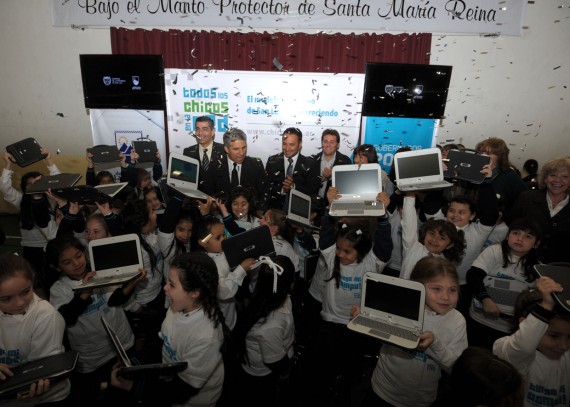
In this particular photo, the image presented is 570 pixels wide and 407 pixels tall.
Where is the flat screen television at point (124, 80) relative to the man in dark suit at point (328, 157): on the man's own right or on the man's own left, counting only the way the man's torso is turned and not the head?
on the man's own right

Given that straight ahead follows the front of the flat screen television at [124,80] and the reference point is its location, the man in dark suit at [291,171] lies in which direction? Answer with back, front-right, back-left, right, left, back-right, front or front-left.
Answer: front-left

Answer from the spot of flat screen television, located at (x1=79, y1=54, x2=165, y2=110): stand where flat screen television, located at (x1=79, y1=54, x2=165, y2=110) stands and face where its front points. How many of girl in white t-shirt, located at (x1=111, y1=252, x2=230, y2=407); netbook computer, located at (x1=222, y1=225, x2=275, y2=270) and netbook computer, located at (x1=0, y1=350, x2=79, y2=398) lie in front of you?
3

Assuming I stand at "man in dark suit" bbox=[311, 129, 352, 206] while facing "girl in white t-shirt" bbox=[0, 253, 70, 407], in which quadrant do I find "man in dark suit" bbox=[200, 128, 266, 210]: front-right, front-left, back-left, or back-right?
front-right

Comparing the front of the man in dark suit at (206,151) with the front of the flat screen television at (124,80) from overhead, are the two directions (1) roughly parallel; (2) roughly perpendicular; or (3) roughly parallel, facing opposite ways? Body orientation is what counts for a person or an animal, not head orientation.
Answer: roughly parallel

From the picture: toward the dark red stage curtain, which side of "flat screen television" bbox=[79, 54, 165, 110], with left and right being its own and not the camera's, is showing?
left

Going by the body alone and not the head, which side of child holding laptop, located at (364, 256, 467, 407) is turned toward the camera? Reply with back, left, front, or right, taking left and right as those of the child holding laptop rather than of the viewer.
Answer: front

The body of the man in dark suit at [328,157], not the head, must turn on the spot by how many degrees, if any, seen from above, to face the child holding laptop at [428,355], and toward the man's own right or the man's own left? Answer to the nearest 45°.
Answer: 0° — they already face them

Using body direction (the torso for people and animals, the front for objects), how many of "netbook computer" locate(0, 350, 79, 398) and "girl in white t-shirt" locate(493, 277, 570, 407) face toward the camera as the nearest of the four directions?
1

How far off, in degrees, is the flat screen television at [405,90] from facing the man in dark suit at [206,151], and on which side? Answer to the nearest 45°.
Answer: approximately 45° to its right

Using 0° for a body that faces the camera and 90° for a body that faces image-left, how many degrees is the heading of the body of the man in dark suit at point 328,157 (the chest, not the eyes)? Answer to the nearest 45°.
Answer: approximately 0°

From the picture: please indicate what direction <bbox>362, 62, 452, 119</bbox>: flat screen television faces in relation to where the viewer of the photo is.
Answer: facing the viewer

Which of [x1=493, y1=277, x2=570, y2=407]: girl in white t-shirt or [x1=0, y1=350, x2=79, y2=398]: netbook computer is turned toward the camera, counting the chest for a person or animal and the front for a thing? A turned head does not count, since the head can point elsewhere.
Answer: the girl in white t-shirt

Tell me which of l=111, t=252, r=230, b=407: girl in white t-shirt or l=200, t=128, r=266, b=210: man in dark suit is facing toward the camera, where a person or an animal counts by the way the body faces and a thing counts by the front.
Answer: the man in dark suit

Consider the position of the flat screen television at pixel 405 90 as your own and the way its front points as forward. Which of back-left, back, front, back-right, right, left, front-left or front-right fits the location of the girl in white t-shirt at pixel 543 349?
front
